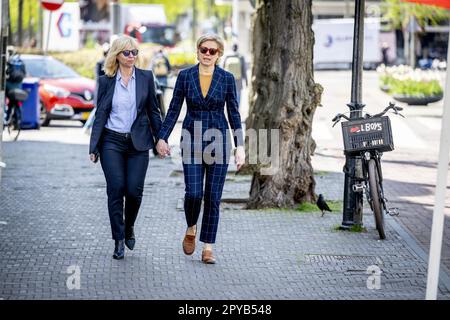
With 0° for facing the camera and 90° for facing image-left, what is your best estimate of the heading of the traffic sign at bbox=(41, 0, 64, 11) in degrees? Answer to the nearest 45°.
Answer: approximately 0°

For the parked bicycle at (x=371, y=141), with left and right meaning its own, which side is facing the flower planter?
back

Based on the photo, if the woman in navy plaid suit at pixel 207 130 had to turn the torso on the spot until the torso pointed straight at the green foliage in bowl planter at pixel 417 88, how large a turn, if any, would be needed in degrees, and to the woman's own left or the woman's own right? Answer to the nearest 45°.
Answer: approximately 180°

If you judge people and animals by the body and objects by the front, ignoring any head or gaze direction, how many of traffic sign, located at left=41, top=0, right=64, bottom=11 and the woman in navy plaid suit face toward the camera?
2

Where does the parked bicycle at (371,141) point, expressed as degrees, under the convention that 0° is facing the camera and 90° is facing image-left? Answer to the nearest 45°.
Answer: approximately 0°

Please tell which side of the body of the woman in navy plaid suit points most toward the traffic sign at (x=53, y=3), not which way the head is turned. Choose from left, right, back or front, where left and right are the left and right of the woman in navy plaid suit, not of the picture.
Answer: back

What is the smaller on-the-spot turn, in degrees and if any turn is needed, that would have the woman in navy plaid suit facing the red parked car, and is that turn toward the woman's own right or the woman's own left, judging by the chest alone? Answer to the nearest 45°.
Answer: approximately 180°

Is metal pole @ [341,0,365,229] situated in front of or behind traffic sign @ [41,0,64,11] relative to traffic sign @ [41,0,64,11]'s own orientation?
in front

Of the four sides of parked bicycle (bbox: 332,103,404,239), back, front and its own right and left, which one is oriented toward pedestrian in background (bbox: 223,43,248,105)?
back
